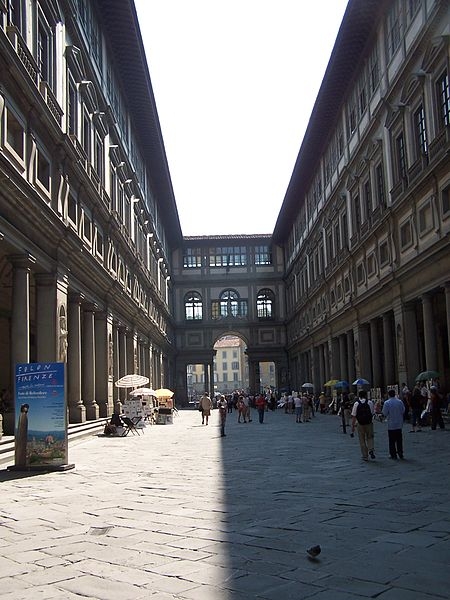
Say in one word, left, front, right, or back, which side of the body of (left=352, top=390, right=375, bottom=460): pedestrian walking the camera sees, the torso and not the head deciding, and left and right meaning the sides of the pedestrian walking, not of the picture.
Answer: back

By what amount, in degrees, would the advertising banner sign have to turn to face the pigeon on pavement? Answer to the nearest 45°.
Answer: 0° — it already faces it

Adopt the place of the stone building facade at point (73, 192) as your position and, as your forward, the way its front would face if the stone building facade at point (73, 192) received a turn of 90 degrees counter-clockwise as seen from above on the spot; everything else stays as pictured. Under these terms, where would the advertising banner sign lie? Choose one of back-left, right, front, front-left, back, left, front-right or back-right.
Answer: back

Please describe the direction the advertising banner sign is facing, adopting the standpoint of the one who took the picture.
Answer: facing the viewer

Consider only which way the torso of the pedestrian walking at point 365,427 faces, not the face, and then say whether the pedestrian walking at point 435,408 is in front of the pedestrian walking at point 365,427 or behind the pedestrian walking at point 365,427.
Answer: in front

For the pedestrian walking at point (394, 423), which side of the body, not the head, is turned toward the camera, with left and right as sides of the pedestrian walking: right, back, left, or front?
back

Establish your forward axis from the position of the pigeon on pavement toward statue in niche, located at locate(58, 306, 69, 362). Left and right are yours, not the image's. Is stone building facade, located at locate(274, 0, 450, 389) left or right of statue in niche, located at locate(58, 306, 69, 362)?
right

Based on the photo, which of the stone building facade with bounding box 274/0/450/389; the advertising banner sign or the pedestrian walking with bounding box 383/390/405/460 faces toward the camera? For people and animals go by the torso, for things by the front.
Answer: the advertising banner sign

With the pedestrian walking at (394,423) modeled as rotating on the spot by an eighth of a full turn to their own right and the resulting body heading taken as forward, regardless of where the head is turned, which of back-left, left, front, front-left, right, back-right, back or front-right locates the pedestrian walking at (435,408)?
front-left
